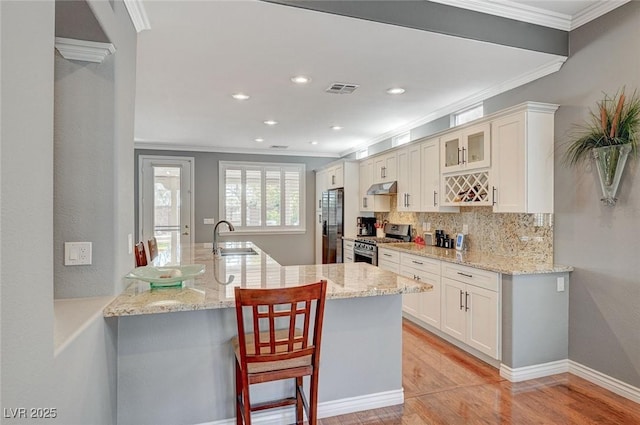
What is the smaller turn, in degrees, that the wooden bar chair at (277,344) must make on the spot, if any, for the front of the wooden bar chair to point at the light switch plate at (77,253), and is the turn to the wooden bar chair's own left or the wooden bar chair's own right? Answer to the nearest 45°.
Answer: approximately 90° to the wooden bar chair's own left

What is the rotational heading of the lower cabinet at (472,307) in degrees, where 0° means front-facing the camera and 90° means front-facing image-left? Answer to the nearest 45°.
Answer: approximately 45°

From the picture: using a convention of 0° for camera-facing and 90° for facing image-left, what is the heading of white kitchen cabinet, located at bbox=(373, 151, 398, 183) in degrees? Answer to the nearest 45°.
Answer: approximately 45°

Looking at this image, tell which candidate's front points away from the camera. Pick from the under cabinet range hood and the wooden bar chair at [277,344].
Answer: the wooden bar chair
